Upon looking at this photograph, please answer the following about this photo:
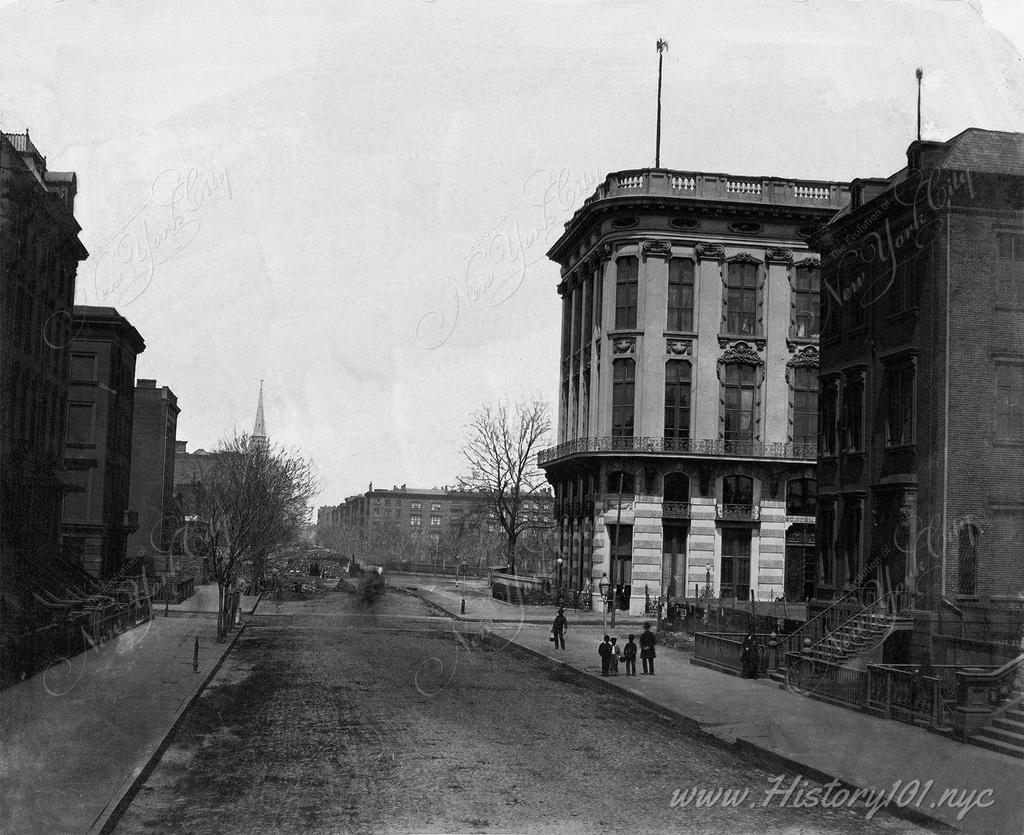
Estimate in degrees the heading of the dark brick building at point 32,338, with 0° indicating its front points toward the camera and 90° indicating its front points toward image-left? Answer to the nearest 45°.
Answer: approximately 270°

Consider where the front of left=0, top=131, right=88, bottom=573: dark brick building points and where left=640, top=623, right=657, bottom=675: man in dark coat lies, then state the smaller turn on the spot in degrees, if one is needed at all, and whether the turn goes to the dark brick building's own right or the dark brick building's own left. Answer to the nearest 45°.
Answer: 0° — it already faces them

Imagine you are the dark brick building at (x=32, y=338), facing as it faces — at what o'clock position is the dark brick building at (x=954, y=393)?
the dark brick building at (x=954, y=393) is roughly at 1 o'clock from the dark brick building at (x=32, y=338).

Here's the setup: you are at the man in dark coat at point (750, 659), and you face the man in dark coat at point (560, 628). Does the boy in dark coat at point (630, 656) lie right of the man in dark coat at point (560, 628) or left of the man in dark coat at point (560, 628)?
left

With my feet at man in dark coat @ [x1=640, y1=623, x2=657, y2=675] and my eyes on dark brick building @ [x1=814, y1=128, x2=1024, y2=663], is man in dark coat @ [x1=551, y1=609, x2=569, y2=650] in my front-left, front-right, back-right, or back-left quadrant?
back-left

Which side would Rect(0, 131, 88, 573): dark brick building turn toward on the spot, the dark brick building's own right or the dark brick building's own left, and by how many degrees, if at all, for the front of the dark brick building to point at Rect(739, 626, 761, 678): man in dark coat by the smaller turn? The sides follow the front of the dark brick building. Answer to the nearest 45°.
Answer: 0° — it already faces them

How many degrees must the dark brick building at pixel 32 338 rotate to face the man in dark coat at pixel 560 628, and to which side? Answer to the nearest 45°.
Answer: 0° — it already faces them
